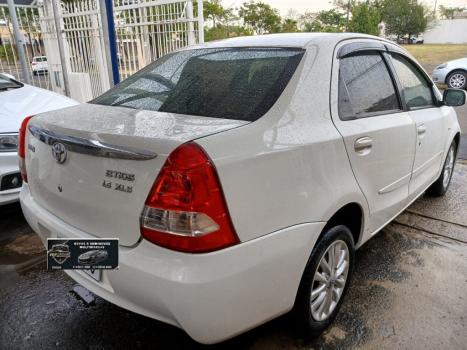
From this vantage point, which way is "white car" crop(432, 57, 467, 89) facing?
to the viewer's left

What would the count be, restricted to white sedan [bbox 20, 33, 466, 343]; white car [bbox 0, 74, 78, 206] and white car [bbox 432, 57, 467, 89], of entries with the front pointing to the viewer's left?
1

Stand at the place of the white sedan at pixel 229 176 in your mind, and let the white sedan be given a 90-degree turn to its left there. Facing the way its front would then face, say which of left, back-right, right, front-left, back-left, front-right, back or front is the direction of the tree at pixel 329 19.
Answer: front-right

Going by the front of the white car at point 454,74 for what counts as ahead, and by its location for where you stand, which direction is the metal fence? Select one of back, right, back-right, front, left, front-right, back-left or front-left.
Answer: front-left

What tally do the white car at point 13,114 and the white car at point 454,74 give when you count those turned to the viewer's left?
1

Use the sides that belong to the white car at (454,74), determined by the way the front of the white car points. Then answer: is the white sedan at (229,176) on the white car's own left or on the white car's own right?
on the white car's own left

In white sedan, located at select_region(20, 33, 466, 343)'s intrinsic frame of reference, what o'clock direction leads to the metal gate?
The metal gate is roughly at 10 o'clock from the white sedan.

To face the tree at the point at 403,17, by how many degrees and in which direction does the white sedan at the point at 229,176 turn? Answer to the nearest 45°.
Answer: approximately 45° to its left

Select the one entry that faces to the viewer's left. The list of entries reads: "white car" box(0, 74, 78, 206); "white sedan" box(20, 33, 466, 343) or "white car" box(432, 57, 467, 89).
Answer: "white car" box(432, 57, 467, 89)

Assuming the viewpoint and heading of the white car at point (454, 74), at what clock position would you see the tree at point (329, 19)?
The tree is roughly at 2 o'clock from the white car.

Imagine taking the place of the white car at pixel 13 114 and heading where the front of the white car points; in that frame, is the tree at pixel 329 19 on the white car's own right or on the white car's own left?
on the white car's own left

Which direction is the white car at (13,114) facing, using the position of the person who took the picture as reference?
facing the viewer and to the right of the viewer

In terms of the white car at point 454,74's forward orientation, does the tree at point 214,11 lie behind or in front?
in front

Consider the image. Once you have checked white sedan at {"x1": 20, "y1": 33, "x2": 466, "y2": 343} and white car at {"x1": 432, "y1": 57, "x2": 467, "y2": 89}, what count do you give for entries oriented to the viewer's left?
1

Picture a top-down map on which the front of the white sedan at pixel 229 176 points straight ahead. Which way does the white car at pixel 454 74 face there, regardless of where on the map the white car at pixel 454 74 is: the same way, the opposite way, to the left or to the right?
to the left

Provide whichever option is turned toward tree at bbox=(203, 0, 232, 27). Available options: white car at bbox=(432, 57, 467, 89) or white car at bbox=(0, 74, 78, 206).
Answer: white car at bbox=(432, 57, 467, 89)

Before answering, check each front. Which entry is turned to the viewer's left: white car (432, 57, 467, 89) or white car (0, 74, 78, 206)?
white car (432, 57, 467, 89)

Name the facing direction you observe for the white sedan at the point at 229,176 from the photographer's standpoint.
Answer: facing away from the viewer and to the right of the viewer
